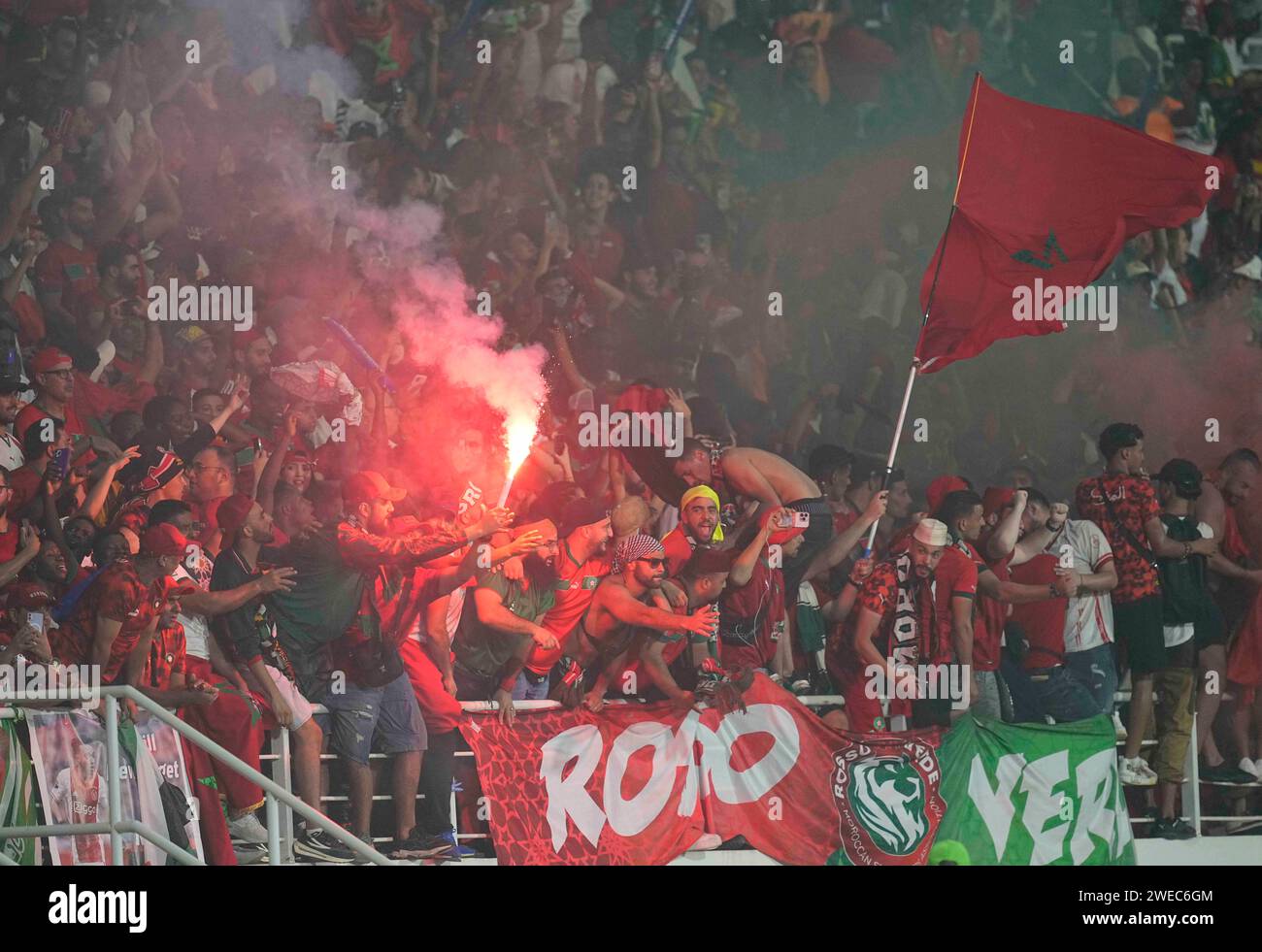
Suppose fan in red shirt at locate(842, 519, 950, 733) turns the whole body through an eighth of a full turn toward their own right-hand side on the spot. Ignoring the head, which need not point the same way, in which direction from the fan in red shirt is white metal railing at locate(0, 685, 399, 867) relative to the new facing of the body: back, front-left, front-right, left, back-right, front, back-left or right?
front-right

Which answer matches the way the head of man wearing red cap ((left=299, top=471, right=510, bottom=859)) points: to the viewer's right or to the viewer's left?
to the viewer's right

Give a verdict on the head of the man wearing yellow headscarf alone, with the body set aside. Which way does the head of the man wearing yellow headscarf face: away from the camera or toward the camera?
toward the camera

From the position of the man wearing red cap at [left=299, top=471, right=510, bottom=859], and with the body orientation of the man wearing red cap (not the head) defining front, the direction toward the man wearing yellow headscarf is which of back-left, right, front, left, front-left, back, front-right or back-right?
front

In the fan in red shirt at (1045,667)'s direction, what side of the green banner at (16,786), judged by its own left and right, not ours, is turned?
left

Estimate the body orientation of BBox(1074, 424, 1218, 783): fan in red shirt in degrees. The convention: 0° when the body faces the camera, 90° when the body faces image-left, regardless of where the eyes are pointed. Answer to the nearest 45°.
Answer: approximately 225°

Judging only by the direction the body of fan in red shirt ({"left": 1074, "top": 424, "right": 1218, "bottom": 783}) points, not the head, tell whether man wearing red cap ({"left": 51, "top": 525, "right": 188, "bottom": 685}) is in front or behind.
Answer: behind

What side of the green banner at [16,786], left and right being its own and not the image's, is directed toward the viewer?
front

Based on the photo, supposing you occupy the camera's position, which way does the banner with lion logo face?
facing the viewer

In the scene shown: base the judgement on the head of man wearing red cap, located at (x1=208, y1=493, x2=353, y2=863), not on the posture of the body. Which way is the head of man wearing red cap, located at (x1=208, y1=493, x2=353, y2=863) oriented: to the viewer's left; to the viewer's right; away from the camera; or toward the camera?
to the viewer's right

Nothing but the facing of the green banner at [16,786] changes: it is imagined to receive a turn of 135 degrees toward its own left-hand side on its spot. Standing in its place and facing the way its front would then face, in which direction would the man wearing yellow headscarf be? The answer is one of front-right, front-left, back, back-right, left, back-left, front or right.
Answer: front-right

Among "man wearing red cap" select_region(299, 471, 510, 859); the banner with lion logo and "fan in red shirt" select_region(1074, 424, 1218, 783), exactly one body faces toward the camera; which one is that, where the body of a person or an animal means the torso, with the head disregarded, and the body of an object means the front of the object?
the banner with lion logo

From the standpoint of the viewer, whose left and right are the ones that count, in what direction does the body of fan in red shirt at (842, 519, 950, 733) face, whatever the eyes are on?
facing the viewer and to the right of the viewer

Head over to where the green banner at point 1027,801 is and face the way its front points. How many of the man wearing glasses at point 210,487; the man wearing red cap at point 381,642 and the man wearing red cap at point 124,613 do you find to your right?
3

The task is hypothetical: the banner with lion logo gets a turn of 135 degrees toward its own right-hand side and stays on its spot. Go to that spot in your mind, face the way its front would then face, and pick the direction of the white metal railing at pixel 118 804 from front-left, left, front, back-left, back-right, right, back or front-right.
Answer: left

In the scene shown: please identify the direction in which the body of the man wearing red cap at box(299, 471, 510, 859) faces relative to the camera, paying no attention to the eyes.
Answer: to the viewer's right
